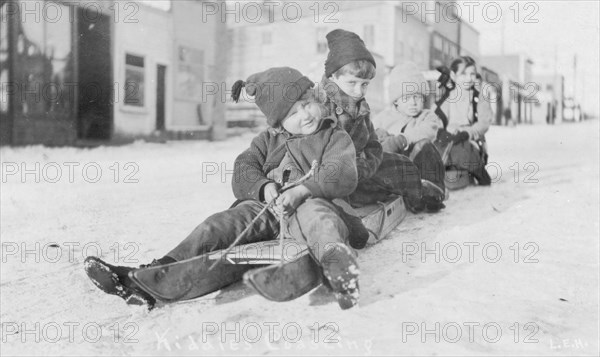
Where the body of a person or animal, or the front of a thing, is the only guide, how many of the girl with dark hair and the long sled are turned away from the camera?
0

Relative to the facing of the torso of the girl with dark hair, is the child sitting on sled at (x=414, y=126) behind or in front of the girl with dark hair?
in front

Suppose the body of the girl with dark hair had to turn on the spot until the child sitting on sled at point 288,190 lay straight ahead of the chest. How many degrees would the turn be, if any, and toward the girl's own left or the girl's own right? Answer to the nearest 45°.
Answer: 0° — they already face them

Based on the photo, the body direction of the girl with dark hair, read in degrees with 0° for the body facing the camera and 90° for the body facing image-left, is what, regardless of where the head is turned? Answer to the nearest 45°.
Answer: approximately 0°

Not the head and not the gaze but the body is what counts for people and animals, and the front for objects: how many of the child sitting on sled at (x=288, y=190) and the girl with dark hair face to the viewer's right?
0

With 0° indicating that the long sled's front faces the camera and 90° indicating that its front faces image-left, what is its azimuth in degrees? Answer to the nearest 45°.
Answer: approximately 45°

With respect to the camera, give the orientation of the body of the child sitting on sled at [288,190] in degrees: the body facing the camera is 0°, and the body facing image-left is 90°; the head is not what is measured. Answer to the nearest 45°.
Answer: approximately 45°

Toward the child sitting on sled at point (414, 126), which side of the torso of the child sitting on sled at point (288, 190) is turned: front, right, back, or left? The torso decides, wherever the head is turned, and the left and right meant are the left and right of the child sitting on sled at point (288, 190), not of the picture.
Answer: back

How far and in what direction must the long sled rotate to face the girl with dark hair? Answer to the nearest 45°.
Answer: approximately 180°
